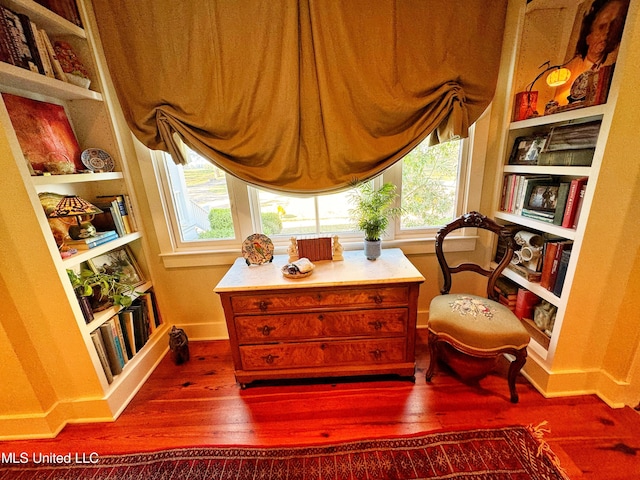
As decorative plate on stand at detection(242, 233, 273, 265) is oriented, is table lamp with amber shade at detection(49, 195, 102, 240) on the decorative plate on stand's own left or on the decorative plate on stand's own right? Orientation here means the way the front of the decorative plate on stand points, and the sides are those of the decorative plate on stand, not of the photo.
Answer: on the decorative plate on stand's own right

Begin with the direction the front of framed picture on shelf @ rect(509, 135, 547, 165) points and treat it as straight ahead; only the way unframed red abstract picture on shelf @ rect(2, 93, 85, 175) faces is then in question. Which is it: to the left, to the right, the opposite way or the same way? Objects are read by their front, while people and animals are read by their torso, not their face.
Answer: the opposite way

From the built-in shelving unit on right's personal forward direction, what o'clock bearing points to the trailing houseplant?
The trailing houseplant is roughly at 12 o'clock from the built-in shelving unit on right.

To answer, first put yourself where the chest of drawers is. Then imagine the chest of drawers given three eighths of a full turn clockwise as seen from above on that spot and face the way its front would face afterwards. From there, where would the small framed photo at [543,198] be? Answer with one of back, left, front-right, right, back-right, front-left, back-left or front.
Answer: back-right

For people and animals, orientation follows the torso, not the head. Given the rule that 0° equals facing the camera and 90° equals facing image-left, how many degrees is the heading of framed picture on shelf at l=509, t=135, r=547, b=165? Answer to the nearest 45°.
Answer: approximately 45°

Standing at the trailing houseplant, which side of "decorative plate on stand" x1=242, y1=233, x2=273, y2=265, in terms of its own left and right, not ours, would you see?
right
